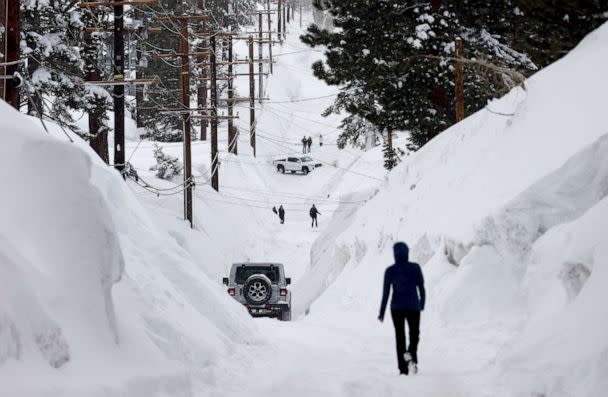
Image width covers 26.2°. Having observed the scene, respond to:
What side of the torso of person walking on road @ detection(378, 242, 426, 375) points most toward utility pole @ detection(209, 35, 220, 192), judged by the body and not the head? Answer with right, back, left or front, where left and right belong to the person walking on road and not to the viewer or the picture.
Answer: front

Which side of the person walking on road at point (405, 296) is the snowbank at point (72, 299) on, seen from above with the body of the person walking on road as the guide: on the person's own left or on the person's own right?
on the person's own left

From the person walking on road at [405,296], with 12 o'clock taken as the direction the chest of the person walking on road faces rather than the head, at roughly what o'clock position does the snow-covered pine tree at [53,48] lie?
The snow-covered pine tree is roughly at 11 o'clock from the person walking on road.

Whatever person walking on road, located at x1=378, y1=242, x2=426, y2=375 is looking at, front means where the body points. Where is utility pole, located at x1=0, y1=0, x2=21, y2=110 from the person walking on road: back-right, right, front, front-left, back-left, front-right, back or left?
front-left

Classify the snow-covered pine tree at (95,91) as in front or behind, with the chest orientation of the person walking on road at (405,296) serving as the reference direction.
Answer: in front

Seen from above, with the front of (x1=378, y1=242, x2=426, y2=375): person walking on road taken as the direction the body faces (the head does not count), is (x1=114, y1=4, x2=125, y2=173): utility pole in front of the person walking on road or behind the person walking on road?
in front

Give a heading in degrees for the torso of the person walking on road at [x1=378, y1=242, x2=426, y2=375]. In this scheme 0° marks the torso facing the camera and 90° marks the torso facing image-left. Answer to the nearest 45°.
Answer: approximately 180°

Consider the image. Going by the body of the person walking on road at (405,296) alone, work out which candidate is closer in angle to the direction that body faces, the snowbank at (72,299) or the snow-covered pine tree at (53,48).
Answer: the snow-covered pine tree
